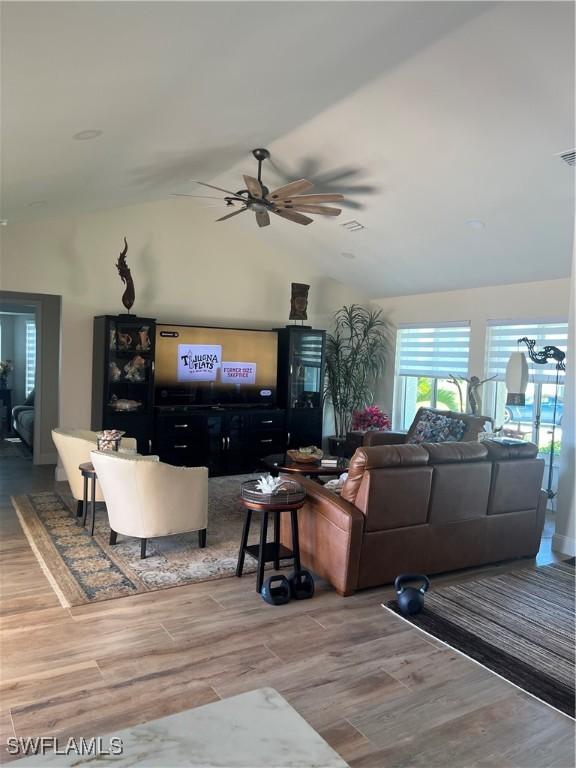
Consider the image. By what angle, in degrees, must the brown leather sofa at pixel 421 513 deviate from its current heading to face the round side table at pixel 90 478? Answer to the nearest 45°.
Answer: approximately 45° to its left

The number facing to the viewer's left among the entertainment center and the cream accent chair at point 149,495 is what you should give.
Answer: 0

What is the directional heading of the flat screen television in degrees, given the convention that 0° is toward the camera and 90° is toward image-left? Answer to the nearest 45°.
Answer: approximately 315°

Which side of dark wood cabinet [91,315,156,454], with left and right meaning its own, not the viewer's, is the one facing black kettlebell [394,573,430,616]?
front

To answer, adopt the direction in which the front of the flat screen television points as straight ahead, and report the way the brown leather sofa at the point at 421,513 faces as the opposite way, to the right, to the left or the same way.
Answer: the opposite way

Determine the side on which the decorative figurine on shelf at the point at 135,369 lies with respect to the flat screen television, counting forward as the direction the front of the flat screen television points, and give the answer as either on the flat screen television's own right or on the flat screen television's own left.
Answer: on the flat screen television's own right

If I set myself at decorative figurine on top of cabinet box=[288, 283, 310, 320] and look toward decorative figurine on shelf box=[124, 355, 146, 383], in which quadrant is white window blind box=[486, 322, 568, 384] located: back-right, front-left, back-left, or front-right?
back-left

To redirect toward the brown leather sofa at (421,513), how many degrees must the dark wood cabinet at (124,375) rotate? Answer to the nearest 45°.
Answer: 0° — it already faces it

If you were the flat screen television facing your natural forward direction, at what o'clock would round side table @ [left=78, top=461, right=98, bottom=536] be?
The round side table is roughly at 2 o'clock from the flat screen television.

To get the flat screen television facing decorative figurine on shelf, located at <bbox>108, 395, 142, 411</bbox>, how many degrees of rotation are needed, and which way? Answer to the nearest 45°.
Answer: approximately 90° to its right

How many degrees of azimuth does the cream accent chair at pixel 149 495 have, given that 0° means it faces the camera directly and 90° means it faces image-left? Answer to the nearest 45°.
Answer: approximately 225°

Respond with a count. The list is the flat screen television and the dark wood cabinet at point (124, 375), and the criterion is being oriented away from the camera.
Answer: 0

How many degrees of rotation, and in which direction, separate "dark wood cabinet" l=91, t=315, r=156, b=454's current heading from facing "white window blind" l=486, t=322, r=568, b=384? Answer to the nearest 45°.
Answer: approximately 45° to its left

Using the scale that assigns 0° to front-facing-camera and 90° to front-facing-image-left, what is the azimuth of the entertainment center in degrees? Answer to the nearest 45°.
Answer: approximately 315°

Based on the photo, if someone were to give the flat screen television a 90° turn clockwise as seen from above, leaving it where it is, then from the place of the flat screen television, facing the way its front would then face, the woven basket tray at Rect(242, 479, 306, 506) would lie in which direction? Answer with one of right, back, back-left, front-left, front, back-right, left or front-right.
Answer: front-left

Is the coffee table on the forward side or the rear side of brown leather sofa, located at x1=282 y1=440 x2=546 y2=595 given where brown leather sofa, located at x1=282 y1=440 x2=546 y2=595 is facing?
on the forward side

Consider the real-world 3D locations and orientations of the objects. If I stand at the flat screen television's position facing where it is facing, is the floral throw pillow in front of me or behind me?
in front
